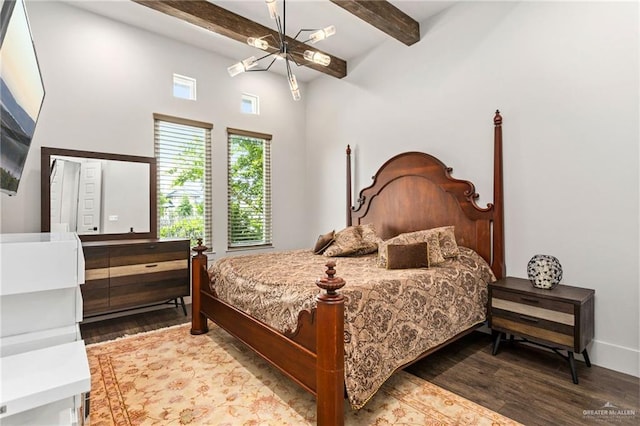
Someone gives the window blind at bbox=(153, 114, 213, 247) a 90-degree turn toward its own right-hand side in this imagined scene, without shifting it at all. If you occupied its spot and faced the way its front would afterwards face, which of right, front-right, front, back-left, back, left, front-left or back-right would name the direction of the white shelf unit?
front-left

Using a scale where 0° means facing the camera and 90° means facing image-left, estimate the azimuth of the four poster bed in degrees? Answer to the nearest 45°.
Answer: approximately 45°

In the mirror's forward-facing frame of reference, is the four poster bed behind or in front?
in front

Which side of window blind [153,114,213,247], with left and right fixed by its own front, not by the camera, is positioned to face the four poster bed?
front

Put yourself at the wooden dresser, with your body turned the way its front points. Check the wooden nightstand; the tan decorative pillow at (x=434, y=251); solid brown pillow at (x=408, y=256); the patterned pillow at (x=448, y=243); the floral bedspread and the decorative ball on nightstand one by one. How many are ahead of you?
6

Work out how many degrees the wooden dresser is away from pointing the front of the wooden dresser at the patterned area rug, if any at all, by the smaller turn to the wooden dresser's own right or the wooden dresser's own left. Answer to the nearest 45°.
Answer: approximately 45° to the wooden dresser's own right

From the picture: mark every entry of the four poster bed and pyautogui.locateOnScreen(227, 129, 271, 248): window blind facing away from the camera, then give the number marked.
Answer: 0

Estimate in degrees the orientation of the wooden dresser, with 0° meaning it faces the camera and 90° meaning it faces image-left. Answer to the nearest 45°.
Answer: approximately 315°

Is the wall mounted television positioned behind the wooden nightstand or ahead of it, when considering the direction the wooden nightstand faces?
ahead

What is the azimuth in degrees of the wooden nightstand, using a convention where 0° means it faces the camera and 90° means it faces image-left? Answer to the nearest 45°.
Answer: approximately 45°
